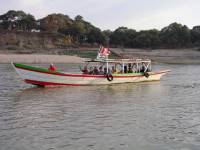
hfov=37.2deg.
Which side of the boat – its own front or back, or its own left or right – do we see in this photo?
left
